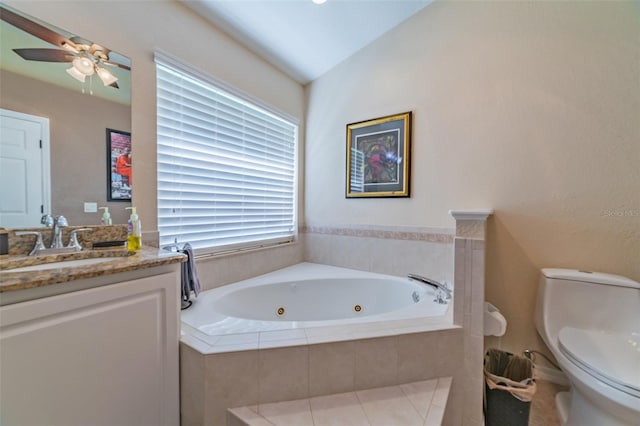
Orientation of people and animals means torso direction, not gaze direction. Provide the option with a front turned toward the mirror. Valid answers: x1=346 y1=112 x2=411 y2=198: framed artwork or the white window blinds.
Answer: the framed artwork

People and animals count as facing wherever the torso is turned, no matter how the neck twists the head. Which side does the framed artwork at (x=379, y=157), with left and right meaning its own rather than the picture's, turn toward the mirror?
front

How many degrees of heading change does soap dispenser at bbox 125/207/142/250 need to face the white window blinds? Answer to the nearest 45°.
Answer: approximately 135° to its right

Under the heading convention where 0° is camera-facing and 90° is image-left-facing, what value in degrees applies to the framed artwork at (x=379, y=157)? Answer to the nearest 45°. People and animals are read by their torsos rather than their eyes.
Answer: approximately 45°

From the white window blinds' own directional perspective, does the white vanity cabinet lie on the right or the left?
on its right

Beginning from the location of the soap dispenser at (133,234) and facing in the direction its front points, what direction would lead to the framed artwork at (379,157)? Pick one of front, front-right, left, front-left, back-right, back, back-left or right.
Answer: back

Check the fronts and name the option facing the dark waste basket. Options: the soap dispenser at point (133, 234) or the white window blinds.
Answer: the white window blinds
